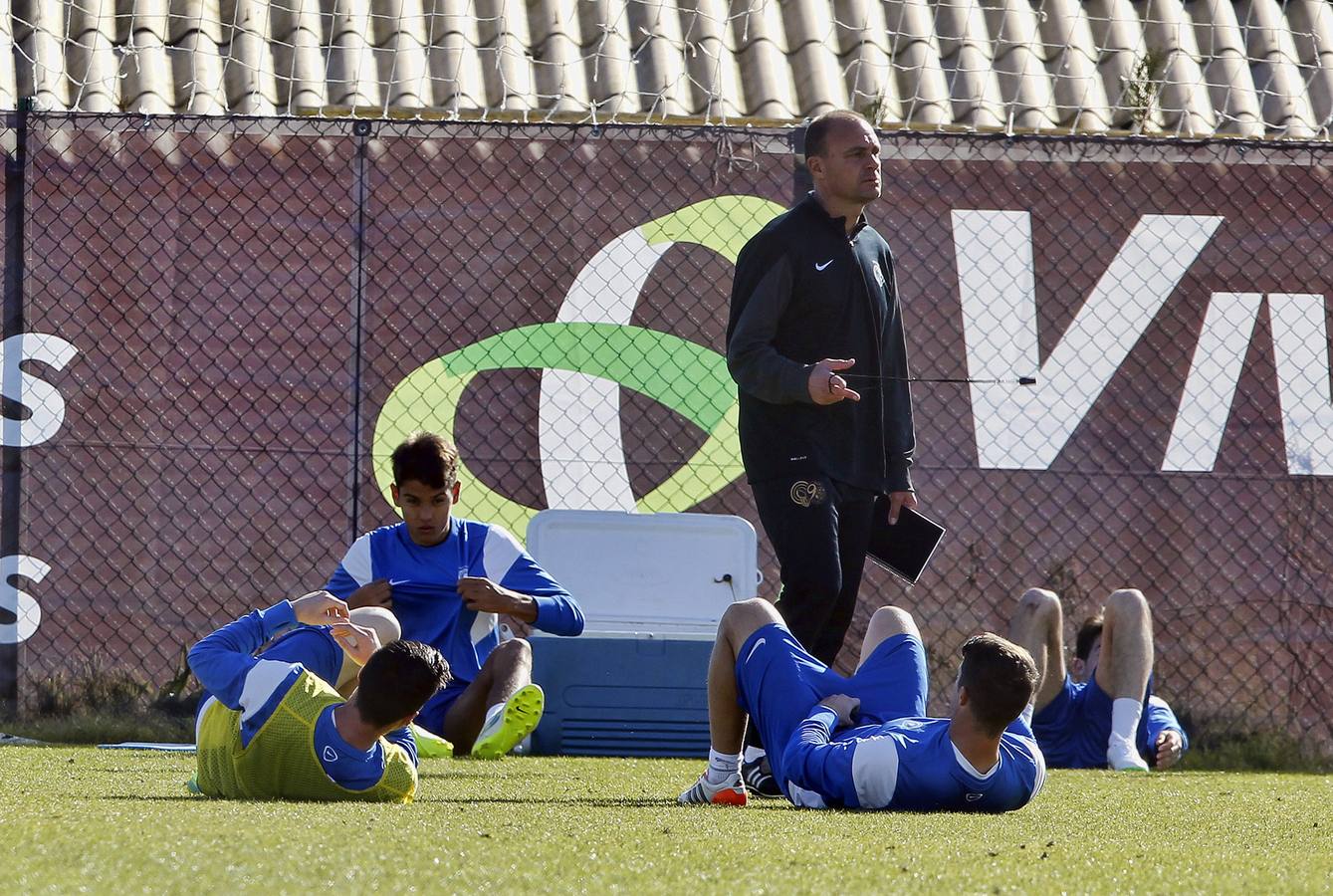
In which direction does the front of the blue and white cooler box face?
toward the camera

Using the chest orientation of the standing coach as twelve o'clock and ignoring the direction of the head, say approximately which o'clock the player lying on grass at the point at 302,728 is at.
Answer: The player lying on grass is roughly at 3 o'clock from the standing coach.

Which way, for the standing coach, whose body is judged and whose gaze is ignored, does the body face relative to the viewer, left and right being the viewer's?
facing the viewer and to the right of the viewer

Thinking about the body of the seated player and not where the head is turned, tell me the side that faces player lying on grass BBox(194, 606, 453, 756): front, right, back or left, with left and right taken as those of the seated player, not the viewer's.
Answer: front

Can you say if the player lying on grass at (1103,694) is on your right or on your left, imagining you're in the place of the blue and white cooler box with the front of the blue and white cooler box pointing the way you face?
on your left

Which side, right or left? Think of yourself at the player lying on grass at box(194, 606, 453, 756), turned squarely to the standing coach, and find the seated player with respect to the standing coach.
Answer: left

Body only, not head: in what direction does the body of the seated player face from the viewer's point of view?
toward the camera

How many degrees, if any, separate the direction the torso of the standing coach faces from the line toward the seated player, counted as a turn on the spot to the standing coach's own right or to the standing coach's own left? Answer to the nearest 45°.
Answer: approximately 135° to the standing coach's own right

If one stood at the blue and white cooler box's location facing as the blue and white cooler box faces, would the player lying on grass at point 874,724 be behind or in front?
in front

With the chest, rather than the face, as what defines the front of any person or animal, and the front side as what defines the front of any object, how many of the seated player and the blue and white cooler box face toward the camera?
2

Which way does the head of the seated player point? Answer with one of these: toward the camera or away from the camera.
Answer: toward the camera
